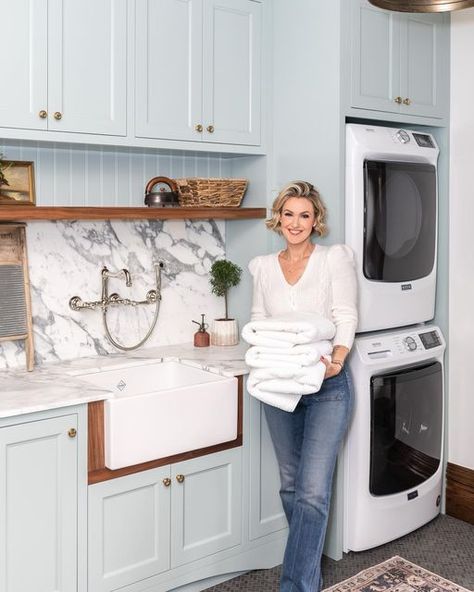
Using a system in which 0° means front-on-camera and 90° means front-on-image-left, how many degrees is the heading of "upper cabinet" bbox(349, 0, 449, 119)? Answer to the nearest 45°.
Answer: approximately 315°

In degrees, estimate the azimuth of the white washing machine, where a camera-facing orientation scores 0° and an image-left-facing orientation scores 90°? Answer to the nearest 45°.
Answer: approximately 315°

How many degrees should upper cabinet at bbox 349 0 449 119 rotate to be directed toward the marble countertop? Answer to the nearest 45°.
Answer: approximately 90° to its right

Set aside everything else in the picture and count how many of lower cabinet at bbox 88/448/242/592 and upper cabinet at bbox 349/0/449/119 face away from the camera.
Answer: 0

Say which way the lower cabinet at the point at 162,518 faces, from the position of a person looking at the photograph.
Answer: facing the viewer and to the right of the viewer

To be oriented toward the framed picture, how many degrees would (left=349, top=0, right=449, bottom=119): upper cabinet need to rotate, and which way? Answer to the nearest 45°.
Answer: approximately 90° to its right
